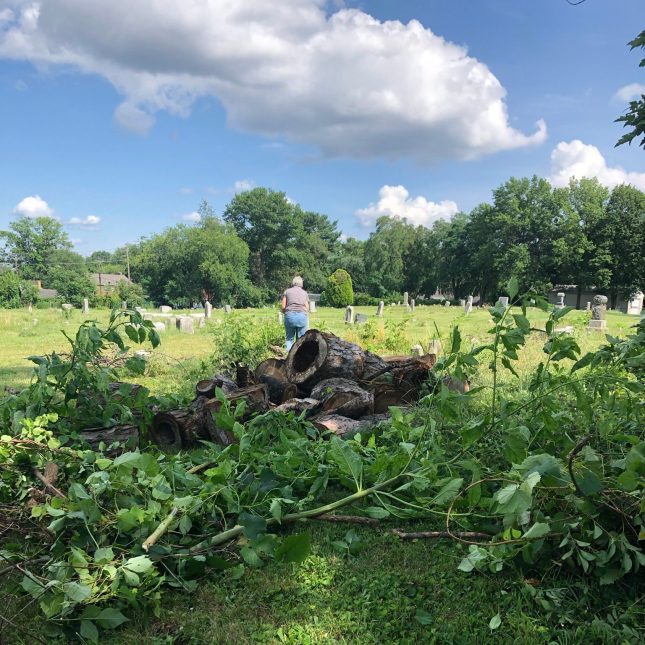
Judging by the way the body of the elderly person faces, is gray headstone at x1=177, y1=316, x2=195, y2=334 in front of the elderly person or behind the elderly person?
in front

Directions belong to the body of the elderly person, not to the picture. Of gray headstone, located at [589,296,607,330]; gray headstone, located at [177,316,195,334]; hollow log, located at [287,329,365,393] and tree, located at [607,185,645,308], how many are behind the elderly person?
1

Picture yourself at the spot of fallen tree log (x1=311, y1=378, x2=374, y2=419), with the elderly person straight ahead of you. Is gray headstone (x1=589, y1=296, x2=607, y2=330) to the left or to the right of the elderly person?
right

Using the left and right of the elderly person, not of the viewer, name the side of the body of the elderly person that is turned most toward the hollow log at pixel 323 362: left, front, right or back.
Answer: back

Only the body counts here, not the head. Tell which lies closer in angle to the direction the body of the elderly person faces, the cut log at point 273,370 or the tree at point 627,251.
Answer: the tree

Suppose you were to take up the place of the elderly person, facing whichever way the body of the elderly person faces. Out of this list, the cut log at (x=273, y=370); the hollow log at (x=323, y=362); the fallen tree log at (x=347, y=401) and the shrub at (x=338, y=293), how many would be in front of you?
1

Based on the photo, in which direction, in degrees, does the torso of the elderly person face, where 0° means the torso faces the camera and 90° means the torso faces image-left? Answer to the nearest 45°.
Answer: approximately 180°

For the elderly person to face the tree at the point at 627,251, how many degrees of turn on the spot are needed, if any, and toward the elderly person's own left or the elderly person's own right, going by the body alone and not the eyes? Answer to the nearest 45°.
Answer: approximately 45° to the elderly person's own right

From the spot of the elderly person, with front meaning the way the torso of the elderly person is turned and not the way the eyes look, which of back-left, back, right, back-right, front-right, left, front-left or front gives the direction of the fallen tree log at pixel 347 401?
back

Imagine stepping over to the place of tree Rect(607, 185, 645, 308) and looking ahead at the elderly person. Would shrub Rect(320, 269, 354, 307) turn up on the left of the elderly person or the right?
right

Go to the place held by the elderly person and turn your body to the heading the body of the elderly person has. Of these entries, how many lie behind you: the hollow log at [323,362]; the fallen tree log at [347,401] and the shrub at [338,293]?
2

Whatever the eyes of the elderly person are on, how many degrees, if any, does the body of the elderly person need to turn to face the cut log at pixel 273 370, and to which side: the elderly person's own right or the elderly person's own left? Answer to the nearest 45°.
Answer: approximately 180°

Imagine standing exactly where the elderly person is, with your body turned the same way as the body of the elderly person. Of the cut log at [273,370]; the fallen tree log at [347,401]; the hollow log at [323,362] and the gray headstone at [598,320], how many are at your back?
3
